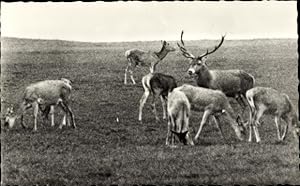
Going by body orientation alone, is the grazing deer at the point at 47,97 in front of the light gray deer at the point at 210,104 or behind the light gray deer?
behind

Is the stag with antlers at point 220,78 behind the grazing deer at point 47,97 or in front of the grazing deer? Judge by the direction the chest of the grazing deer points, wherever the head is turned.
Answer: behind

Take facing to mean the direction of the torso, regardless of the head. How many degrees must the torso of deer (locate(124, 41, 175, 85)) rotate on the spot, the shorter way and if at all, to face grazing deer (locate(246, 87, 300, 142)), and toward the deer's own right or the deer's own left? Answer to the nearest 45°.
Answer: approximately 45° to the deer's own right

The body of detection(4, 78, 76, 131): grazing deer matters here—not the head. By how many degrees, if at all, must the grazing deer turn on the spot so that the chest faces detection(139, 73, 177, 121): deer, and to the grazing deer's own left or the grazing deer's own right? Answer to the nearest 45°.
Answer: approximately 180°

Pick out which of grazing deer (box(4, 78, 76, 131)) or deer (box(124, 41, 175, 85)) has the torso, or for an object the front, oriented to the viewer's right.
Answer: the deer

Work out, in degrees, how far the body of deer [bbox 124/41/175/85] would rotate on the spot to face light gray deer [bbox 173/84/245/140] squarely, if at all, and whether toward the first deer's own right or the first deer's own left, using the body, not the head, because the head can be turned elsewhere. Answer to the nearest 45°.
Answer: approximately 45° to the first deer's own right

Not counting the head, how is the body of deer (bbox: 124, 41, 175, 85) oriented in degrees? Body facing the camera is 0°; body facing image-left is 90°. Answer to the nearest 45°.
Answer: approximately 270°

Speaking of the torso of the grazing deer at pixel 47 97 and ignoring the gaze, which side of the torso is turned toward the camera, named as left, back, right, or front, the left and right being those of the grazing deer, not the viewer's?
left
